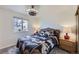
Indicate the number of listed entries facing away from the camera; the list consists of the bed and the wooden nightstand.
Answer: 0

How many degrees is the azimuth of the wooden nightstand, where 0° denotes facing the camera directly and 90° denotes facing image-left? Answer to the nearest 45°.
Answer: approximately 45°

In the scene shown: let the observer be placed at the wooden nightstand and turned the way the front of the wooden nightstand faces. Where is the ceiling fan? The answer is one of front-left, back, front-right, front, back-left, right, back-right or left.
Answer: front-right
